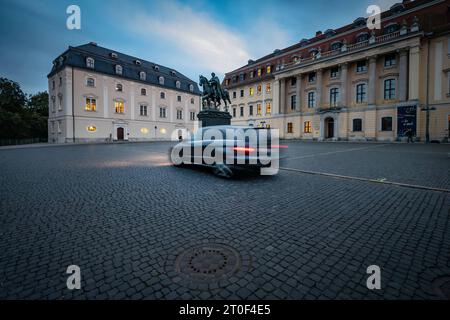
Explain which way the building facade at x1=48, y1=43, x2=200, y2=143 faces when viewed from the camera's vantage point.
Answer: facing the viewer and to the right of the viewer

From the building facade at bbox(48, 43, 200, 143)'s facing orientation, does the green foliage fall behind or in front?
behind

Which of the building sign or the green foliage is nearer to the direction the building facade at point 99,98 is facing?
the building sign

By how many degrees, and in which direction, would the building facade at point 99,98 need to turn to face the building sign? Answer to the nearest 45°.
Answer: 0° — it already faces it
